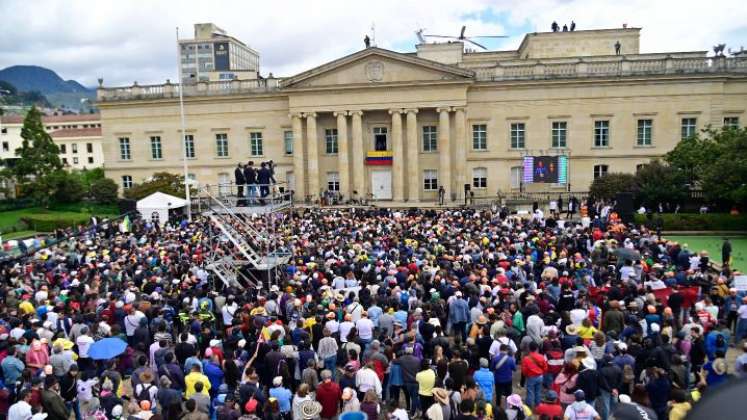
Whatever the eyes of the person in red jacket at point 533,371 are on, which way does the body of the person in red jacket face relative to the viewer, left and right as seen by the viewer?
facing away from the viewer

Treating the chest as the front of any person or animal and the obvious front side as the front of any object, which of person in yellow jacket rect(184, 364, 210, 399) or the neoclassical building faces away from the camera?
the person in yellow jacket

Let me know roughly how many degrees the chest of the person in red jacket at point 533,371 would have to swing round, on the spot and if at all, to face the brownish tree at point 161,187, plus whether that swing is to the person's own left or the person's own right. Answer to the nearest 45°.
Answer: approximately 45° to the person's own left

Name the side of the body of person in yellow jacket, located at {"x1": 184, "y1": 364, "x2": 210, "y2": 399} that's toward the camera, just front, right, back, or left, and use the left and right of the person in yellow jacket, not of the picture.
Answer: back

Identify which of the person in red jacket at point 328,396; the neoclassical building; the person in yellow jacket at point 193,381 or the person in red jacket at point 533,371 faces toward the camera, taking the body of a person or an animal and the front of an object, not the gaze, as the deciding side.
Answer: the neoclassical building

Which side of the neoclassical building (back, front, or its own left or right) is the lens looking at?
front

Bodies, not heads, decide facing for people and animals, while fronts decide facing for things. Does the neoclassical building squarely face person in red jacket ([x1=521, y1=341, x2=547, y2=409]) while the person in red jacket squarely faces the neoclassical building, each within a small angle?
yes

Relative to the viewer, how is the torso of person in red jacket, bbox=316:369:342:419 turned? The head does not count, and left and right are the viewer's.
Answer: facing away from the viewer

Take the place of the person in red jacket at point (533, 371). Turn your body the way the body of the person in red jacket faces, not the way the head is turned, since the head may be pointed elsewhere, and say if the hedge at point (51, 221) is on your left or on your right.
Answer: on your left

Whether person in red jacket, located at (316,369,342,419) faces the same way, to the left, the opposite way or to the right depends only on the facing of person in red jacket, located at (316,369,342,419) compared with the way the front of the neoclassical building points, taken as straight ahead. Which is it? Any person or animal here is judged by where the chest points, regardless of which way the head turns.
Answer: the opposite way

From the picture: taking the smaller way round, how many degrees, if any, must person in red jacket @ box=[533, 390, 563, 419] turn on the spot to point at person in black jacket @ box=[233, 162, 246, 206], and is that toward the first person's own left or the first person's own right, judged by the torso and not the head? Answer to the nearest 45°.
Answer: approximately 45° to the first person's own left

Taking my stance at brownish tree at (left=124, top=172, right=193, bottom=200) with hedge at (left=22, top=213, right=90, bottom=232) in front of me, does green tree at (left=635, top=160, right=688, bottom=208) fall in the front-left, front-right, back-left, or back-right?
back-left

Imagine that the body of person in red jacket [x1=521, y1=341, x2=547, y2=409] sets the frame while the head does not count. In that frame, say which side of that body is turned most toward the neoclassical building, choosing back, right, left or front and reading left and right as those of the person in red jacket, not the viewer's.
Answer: front

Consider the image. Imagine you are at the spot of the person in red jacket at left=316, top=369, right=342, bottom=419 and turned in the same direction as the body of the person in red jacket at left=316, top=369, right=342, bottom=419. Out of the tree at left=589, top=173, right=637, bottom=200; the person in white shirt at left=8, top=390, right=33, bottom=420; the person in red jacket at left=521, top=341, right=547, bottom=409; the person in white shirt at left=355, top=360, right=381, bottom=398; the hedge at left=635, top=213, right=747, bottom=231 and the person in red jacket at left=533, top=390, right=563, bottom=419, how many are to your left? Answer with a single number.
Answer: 1

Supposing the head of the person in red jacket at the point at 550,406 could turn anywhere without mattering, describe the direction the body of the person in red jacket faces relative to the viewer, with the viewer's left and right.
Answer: facing away from the viewer

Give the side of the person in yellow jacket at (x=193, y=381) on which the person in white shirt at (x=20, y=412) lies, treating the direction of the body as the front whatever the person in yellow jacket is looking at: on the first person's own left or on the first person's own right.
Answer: on the first person's own left

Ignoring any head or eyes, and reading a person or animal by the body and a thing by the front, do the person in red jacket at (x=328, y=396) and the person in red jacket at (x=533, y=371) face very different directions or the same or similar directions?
same or similar directions

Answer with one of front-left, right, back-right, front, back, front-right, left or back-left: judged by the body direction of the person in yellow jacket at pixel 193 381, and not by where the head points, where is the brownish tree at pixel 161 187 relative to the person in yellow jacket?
front

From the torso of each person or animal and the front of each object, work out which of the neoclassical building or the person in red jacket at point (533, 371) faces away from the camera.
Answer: the person in red jacket
